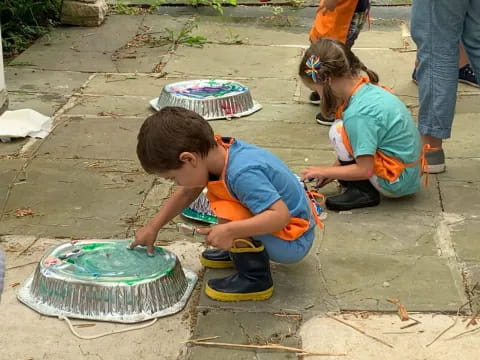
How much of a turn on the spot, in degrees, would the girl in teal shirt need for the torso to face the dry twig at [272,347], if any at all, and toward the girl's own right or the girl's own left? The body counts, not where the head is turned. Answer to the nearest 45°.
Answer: approximately 90° to the girl's own left

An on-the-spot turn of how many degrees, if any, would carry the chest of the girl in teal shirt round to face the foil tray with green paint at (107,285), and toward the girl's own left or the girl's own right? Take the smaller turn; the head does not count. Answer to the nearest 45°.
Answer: approximately 45° to the girl's own left

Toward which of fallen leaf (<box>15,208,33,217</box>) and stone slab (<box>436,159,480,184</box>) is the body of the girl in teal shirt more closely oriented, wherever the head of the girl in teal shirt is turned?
the fallen leaf

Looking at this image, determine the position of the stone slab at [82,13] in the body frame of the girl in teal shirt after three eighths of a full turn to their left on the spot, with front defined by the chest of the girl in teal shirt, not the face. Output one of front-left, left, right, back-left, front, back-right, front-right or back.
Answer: back

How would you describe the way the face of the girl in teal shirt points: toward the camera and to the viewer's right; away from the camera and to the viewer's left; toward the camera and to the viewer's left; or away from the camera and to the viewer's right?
away from the camera and to the viewer's left

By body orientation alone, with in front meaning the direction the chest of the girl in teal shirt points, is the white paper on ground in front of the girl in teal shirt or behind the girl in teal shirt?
in front

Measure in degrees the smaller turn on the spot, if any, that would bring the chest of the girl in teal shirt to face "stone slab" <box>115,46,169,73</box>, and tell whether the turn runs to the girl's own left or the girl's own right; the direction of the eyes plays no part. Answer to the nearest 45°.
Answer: approximately 45° to the girl's own right

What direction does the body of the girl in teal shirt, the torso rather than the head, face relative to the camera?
to the viewer's left

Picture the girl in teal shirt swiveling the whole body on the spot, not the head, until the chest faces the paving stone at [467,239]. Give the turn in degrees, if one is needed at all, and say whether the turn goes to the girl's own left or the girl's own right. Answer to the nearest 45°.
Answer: approximately 135° to the girl's own left

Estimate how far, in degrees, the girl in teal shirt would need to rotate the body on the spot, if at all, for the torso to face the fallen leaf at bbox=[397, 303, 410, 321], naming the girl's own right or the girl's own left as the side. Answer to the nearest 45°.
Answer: approximately 90° to the girl's own left

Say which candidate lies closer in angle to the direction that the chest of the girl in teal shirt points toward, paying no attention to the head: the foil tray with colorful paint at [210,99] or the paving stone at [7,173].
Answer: the paving stone

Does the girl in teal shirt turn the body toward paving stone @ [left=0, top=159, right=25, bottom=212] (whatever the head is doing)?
yes

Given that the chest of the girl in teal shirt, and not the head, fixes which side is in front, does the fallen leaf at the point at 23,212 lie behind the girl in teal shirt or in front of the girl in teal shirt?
in front

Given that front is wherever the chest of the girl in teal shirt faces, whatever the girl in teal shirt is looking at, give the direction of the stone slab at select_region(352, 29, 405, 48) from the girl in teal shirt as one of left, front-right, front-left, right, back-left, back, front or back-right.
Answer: right

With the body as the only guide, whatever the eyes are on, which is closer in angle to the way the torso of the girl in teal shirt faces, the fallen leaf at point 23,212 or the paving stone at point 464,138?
the fallen leaf

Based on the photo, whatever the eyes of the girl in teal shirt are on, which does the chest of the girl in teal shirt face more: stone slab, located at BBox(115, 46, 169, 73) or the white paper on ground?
the white paper on ground

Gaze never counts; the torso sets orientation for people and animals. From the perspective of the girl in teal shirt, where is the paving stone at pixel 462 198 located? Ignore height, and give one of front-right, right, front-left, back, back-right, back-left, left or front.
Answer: back
